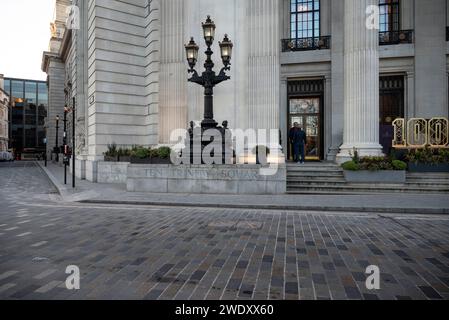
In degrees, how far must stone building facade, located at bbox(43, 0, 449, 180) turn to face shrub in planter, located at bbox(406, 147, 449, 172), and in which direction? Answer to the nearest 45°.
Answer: approximately 45° to its left

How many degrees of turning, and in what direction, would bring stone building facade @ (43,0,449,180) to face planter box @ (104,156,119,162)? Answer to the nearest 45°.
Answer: approximately 90° to its right

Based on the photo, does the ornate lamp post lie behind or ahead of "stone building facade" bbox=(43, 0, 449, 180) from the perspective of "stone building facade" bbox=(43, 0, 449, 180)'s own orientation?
ahead

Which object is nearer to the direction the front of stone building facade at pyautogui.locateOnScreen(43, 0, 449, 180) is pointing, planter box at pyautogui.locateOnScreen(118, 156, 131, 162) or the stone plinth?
the stone plinth

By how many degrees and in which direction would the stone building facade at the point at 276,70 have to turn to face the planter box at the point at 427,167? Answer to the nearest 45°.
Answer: approximately 45° to its left

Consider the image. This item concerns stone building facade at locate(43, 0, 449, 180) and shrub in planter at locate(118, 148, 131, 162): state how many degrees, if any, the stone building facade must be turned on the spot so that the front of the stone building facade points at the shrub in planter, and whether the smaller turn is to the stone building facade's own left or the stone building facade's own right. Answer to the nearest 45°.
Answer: approximately 90° to the stone building facade's own right

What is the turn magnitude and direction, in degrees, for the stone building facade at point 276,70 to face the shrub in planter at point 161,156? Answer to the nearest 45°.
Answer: approximately 45° to its right

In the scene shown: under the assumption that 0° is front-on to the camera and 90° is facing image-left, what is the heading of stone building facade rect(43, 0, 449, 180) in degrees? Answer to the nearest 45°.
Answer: approximately 0°

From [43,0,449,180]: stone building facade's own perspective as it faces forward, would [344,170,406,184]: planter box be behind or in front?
in front
